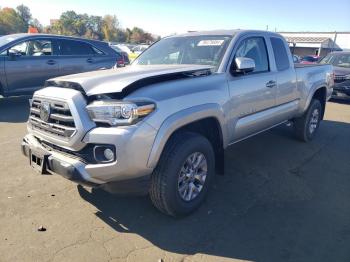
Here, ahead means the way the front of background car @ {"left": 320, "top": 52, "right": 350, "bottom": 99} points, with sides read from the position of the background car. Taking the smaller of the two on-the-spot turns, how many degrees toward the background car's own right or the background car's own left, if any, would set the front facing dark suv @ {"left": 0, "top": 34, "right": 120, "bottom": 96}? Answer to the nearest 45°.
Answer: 0° — it already faces it

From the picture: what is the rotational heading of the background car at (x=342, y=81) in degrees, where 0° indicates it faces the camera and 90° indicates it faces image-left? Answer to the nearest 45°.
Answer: approximately 45°

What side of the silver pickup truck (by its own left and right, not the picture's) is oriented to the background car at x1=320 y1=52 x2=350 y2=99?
back

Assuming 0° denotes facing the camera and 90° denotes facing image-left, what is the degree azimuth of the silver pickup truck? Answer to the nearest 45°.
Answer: approximately 45°

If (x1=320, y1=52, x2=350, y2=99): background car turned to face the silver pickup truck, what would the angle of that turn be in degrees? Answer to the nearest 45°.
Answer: approximately 45° to its left

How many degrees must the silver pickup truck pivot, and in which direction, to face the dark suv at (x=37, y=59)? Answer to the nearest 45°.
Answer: approximately 90° to its right
